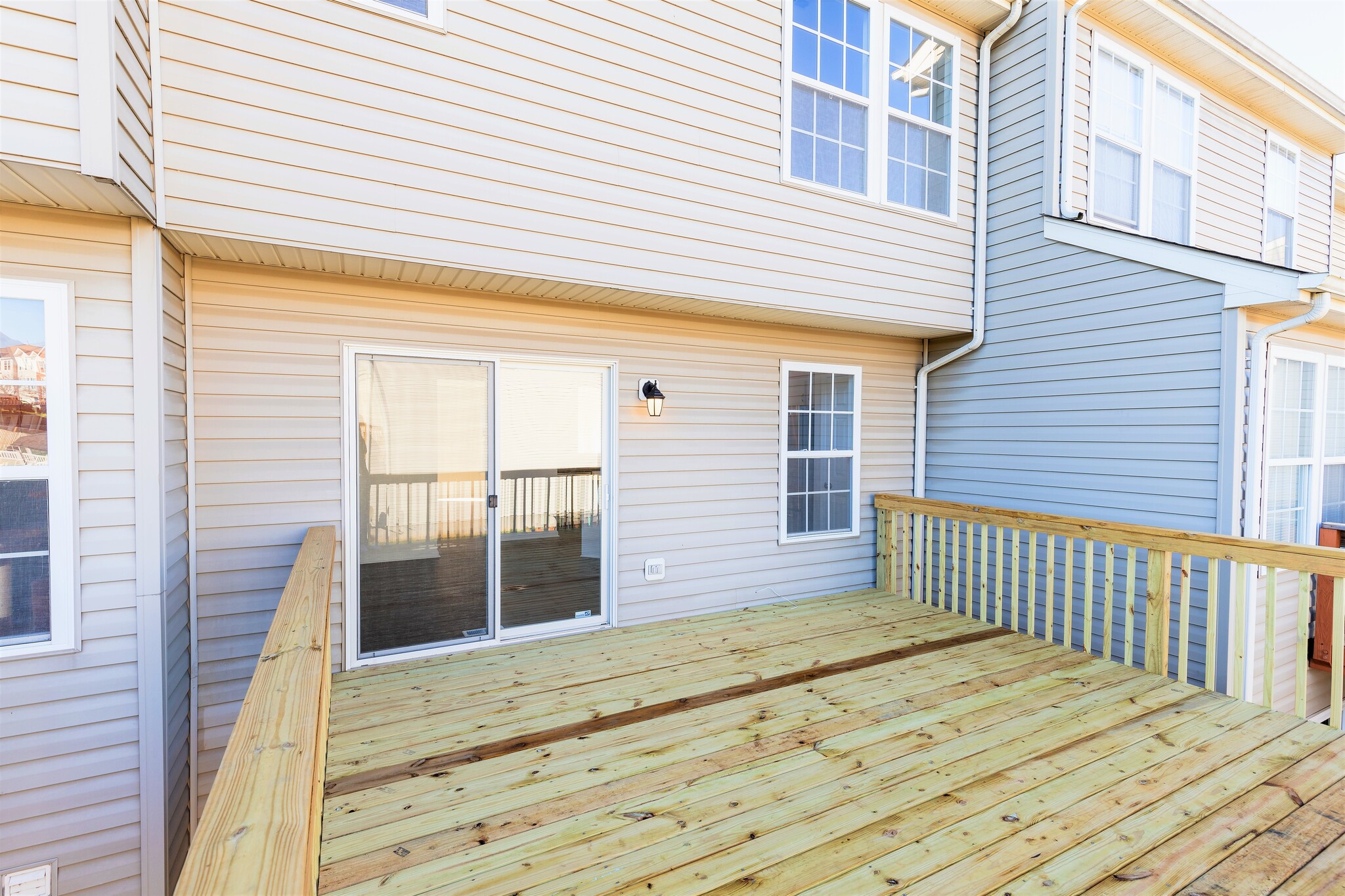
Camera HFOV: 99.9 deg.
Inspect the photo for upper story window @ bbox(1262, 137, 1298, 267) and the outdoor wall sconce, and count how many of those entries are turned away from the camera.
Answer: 0

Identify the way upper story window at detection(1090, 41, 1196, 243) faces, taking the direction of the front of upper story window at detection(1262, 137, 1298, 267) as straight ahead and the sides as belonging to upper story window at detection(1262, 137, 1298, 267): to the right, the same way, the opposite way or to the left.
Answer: the same way

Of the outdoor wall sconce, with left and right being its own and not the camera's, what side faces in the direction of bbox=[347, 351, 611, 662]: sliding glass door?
right

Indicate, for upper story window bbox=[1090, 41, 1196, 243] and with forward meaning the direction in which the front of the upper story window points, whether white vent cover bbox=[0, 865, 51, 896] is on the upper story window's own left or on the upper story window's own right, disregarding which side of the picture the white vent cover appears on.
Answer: on the upper story window's own right

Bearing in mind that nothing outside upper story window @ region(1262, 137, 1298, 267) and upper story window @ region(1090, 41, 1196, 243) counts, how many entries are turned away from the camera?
0

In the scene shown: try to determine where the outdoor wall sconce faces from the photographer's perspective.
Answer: facing the viewer and to the right of the viewer

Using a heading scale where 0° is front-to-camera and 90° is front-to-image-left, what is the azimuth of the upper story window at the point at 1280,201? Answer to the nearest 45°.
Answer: approximately 315°

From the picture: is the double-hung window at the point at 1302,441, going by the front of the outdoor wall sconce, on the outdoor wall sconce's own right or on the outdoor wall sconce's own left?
on the outdoor wall sconce's own left

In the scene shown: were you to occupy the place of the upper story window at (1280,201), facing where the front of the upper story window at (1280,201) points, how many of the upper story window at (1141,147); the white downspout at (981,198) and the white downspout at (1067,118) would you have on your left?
0

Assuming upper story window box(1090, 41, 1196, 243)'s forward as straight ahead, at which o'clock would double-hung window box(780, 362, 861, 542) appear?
The double-hung window is roughly at 3 o'clock from the upper story window.

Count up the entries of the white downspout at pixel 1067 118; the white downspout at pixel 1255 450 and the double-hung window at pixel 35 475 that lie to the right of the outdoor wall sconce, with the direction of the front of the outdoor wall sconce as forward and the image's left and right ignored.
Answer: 1

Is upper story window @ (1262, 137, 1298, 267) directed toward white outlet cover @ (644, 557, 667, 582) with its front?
no

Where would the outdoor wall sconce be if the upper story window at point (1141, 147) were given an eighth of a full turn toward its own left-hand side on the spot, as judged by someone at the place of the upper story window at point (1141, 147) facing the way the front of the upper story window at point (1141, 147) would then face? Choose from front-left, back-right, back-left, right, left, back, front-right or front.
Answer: back-right

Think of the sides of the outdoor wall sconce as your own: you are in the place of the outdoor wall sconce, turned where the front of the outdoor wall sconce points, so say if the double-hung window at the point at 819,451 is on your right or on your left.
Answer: on your left

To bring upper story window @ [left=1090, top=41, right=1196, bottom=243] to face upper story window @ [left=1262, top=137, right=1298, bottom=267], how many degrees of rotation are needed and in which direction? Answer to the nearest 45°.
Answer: approximately 90° to its left

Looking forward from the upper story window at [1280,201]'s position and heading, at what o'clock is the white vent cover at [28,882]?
The white vent cover is roughly at 2 o'clock from the upper story window.

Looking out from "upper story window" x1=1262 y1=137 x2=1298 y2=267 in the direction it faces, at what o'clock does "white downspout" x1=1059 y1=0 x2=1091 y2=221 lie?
The white downspout is roughly at 2 o'clock from the upper story window.

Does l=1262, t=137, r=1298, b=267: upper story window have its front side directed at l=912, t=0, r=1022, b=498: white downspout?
no

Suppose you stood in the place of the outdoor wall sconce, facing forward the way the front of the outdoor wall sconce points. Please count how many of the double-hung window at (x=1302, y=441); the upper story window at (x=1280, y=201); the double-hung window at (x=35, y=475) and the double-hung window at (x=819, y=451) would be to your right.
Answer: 1
